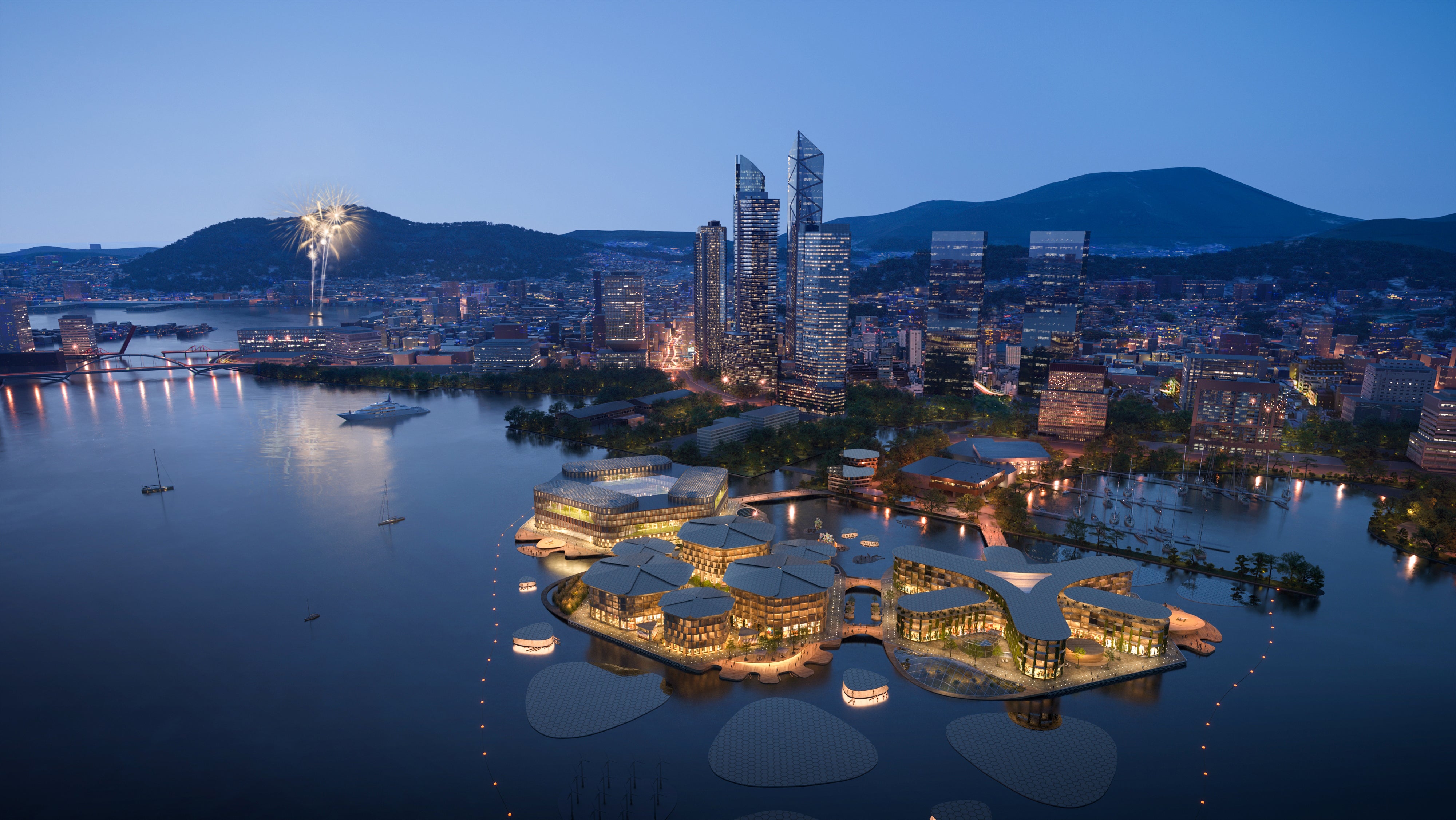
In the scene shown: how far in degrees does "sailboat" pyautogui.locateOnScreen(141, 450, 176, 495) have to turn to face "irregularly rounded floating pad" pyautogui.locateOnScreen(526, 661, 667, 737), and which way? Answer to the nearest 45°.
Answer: approximately 90° to its right

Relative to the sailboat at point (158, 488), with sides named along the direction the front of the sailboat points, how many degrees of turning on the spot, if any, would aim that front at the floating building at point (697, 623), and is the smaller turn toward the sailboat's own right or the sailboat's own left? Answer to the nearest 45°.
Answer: approximately 90° to the sailboat's own right

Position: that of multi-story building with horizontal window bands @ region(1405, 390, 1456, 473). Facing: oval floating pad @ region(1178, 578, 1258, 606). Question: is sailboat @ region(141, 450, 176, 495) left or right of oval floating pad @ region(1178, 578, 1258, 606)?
right

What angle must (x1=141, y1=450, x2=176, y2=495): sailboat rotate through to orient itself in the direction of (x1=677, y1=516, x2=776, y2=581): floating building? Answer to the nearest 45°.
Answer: approximately 45° to its right

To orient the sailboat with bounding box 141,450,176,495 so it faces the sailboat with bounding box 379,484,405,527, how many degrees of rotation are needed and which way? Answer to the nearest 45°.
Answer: approximately 45° to its right

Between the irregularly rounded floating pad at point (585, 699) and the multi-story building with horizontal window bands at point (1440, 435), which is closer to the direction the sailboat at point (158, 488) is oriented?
the multi-story building with horizontal window bands

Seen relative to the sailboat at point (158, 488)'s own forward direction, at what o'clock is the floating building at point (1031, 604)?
The floating building is roughly at 2 o'clock from the sailboat.

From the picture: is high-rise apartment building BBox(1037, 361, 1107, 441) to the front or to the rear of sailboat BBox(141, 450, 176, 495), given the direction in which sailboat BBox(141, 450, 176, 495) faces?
to the front

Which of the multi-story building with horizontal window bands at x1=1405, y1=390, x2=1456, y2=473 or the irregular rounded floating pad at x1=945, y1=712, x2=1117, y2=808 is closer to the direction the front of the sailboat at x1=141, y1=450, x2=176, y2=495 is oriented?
the multi-story building with horizontal window bands

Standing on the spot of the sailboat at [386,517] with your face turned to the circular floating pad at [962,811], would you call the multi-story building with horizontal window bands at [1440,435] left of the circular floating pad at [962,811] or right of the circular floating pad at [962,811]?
left

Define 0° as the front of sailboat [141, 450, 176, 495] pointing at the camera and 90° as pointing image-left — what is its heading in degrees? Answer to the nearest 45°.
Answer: approximately 270°

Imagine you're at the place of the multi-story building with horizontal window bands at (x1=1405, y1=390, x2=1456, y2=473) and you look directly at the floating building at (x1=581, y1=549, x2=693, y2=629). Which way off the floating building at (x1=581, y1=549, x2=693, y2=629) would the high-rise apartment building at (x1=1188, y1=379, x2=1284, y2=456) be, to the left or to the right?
right
